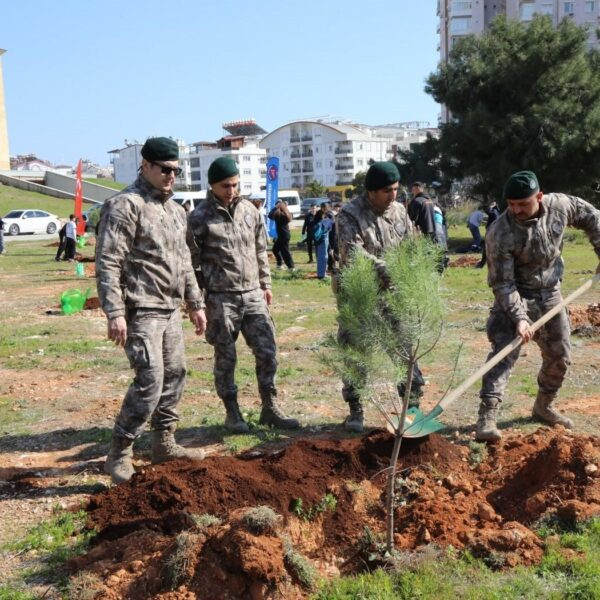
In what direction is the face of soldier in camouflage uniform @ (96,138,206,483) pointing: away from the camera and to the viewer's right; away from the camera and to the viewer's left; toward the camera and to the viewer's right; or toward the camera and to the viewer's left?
toward the camera and to the viewer's right

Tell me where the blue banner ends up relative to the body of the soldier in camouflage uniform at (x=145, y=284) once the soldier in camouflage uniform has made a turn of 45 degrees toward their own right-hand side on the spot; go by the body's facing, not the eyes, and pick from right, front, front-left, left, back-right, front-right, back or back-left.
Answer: back

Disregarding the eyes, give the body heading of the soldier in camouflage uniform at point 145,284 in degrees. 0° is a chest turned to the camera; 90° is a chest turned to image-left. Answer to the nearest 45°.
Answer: approximately 315°

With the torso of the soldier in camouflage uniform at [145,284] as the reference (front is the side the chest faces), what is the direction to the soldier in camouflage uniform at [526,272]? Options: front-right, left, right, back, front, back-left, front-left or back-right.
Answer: front-left

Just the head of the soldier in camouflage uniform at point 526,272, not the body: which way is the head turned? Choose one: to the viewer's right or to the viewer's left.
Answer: to the viewer's left

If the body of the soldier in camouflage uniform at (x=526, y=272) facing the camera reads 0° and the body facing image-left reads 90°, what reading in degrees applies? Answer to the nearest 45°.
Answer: approximately 0°
